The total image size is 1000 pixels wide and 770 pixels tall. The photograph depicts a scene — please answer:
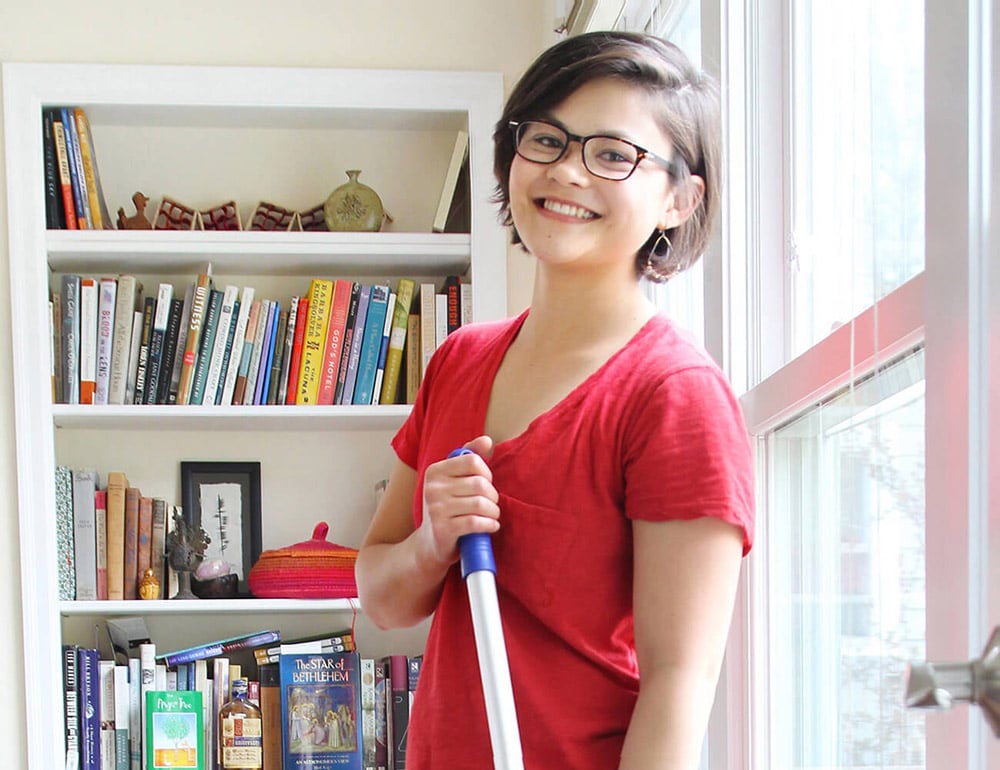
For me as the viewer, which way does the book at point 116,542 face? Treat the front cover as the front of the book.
facing to the right of the viewer

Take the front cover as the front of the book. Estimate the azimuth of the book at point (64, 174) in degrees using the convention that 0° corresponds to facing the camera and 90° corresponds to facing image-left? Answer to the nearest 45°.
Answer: approximately 270°

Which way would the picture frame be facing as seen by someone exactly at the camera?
facing the viewer

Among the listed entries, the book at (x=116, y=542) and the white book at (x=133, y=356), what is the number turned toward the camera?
0

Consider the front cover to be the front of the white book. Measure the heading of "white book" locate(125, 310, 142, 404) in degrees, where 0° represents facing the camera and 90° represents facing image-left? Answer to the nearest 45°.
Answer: approximately 270°

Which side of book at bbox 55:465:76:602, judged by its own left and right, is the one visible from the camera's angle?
right

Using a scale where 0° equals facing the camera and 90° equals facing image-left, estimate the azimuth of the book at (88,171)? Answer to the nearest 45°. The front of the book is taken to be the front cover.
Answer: approximately 270°
